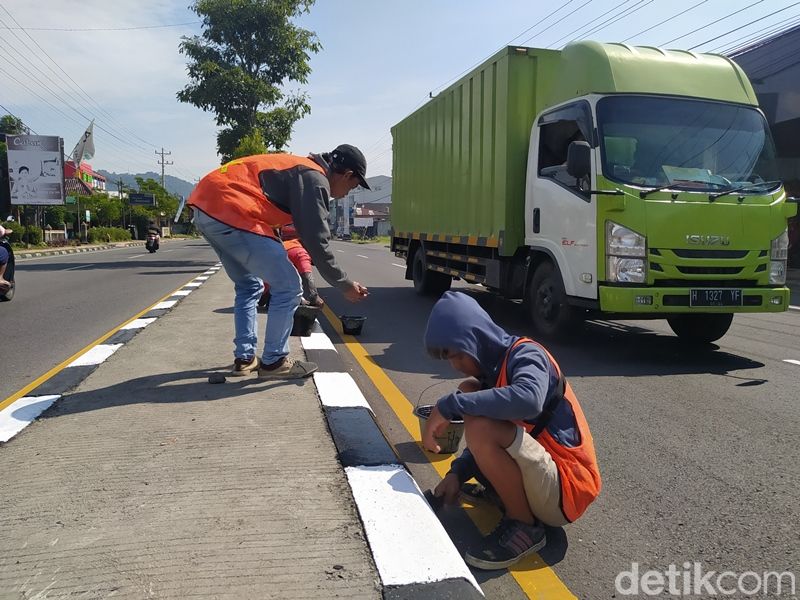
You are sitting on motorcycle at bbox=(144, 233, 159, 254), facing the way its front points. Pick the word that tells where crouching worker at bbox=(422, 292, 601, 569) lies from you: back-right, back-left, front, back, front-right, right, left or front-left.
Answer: back

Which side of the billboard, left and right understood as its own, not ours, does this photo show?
front

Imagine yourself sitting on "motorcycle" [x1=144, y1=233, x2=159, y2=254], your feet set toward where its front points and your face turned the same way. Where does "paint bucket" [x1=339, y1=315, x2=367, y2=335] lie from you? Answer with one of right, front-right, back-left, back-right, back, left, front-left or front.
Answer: back

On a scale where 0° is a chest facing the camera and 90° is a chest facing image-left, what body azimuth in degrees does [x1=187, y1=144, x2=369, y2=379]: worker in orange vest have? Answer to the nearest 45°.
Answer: approximately 270°

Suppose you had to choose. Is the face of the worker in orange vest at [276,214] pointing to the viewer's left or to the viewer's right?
to the viewer's right

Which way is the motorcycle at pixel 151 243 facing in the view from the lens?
facing away from the viewer

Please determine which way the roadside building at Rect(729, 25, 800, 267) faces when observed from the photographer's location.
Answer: facing the viewer and to the left of the viewer

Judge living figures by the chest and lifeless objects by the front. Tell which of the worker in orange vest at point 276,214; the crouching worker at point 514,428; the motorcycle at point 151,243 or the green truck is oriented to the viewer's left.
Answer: the crouching worker

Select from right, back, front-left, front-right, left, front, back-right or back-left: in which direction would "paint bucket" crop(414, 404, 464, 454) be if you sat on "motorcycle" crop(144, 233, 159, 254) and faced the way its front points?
back

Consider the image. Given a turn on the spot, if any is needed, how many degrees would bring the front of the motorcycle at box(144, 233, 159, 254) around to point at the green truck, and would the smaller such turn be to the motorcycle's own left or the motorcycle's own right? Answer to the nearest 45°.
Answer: approximately 180°

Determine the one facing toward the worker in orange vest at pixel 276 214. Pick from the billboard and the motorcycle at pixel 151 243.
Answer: the billboard

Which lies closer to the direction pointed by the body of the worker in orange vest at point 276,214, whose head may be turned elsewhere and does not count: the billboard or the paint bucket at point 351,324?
the paint bucket

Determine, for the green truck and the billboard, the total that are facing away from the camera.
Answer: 0

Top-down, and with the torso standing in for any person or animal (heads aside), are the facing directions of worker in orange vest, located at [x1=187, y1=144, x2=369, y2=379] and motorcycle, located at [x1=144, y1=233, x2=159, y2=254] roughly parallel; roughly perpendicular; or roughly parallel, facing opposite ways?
roughly perpendicular

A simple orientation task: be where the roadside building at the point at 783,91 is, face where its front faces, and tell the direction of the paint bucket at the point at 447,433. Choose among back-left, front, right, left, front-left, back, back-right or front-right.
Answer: front-left
